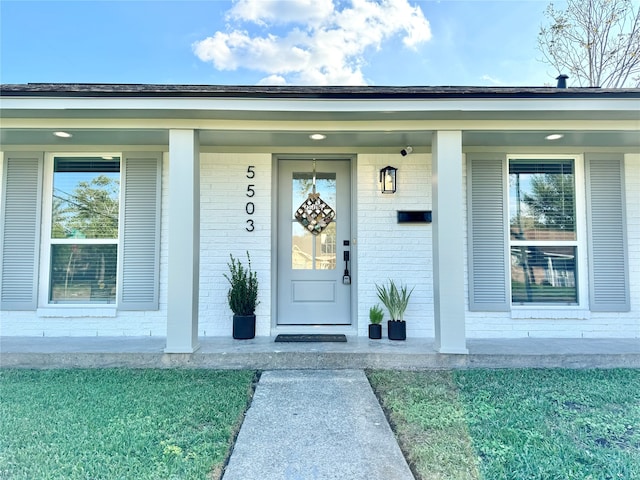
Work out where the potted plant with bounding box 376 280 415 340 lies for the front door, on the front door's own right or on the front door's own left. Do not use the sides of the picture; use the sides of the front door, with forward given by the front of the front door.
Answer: on the front door's own left

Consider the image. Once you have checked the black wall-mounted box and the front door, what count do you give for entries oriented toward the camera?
2

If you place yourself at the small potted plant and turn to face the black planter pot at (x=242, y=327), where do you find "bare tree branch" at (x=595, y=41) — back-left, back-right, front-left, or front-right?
back-right

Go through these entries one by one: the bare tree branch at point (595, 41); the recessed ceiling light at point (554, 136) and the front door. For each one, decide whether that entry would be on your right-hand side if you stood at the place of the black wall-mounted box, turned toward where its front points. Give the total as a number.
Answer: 1

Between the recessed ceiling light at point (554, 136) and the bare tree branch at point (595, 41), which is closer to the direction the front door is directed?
the recessed ceiling light

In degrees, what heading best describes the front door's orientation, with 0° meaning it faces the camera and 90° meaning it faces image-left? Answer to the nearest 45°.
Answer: approximately 0°
